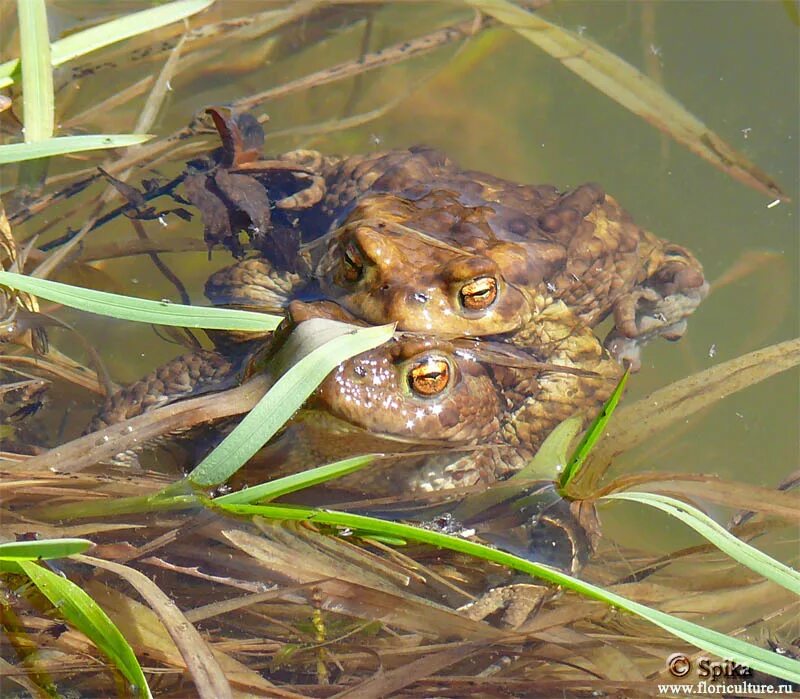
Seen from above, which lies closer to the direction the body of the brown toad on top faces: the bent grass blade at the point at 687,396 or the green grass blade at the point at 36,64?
the green grass blade

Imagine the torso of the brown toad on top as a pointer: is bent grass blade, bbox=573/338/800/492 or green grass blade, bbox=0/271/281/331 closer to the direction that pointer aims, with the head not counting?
the green grass blade

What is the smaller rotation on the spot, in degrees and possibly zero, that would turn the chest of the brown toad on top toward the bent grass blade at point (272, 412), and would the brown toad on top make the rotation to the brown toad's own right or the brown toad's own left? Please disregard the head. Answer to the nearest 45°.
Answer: approximately 45° to the brown toad's own left

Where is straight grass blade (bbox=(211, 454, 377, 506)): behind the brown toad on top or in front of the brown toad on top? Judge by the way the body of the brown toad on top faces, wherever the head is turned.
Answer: in front

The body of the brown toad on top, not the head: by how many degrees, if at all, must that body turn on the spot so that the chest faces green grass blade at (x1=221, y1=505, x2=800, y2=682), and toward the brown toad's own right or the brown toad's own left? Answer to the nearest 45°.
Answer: approximately 45° to the brown toad's own left

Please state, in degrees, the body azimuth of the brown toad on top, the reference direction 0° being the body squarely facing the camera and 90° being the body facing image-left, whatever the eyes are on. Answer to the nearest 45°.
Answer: approximately 45°

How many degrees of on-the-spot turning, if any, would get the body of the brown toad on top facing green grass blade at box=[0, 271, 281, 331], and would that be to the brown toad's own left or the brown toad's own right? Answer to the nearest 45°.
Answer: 0° — it already faces it

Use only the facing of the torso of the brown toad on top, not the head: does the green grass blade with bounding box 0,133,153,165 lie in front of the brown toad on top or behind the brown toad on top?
in front
